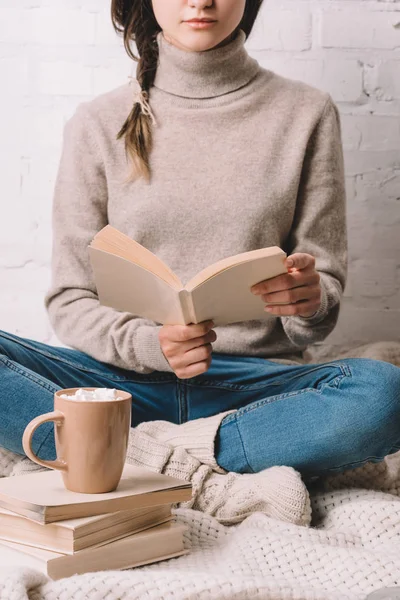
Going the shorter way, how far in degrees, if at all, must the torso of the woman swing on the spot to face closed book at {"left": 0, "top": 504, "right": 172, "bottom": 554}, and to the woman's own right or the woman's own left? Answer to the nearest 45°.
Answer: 0° — they already face it

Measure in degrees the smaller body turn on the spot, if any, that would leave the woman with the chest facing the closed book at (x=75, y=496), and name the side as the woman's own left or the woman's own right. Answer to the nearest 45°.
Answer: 0° — they already face it

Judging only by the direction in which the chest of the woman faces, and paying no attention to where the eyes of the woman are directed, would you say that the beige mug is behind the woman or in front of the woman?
in front

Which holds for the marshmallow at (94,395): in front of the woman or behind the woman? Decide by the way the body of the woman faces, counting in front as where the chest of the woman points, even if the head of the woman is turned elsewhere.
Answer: in front

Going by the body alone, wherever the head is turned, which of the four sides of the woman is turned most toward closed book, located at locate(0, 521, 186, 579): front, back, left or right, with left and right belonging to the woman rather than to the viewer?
front

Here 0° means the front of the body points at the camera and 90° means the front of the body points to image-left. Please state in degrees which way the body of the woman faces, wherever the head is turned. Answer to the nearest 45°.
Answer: approximately 0°
